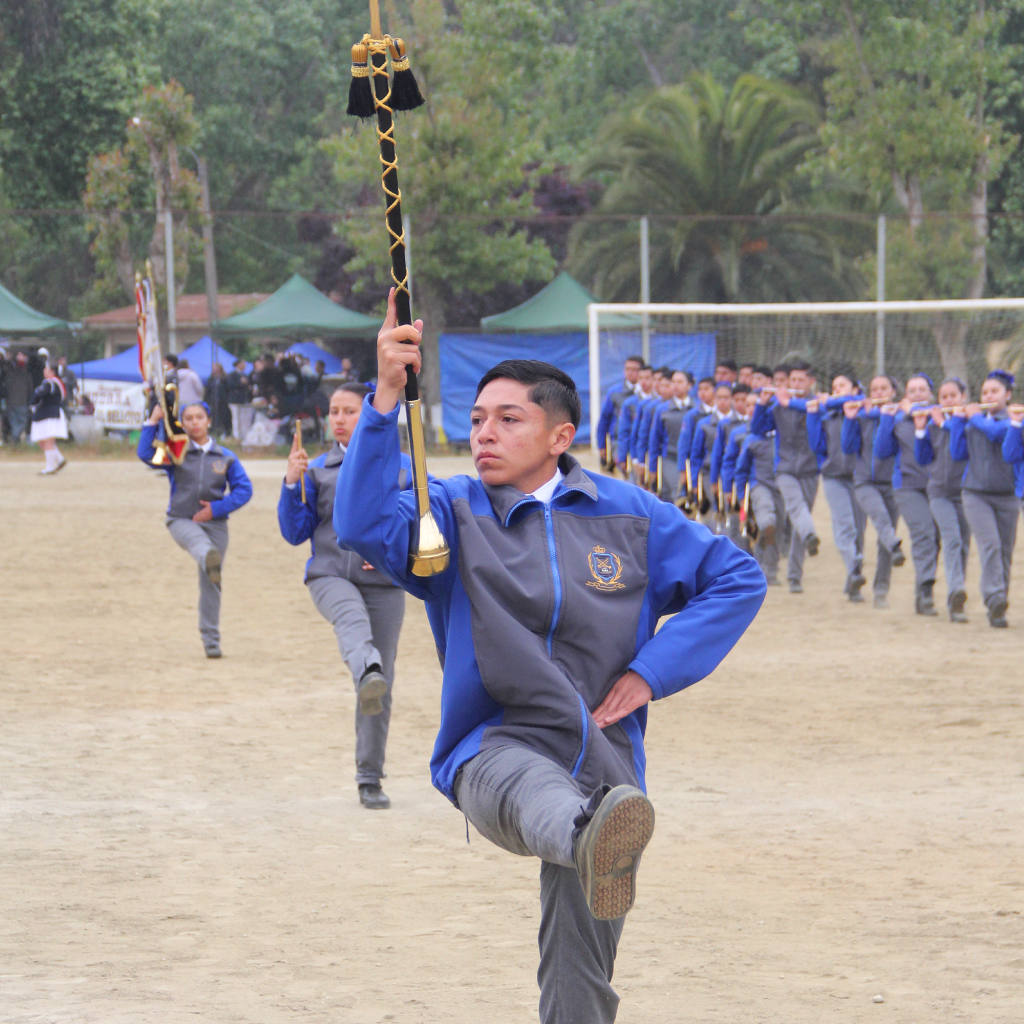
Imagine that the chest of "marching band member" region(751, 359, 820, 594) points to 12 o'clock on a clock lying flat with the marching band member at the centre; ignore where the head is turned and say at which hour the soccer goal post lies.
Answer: The soccer goal post is roughly at 6 o'clock from the marching band member.

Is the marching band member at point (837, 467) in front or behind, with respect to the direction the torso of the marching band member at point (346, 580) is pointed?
behind

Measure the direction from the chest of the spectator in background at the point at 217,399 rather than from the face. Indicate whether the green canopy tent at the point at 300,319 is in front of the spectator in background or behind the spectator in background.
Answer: behind

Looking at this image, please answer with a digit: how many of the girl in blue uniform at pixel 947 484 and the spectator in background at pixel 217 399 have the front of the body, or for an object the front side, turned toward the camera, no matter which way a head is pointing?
2
